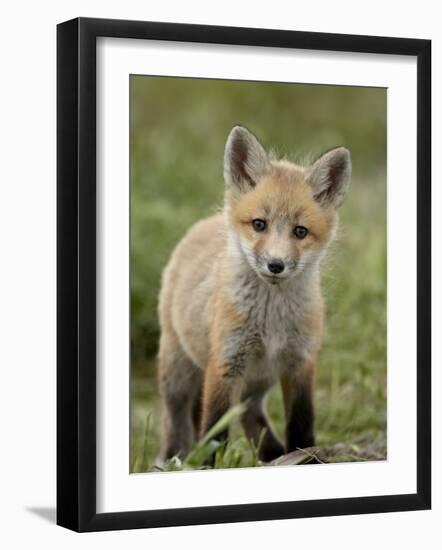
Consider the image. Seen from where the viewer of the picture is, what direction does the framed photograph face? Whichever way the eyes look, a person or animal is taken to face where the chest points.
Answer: facing the viewer and to the right of the viewer
